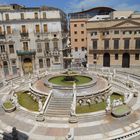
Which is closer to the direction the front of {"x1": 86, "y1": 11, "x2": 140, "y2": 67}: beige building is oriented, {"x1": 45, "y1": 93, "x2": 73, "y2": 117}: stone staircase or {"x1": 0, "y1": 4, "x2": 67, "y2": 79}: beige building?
the stone staircase

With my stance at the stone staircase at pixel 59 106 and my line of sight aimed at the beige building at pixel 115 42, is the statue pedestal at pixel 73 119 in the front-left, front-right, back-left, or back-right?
back-right

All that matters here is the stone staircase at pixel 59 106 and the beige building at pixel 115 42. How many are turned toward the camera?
2

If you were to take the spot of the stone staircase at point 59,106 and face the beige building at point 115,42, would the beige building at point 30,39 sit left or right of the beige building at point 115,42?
left

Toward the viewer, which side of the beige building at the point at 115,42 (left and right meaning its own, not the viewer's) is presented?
front

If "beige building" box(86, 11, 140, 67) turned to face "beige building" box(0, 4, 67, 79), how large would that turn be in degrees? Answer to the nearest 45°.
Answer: approximately 90° to its right

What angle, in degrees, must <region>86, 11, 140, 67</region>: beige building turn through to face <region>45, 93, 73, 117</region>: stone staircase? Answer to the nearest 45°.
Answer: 0° — it already faces it

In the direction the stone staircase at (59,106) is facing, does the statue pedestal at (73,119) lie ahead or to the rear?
ahead

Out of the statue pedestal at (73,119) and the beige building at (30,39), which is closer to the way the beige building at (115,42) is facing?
the statue pedestal

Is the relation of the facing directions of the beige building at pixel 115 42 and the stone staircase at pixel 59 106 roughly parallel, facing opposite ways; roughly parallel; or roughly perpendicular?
roughly parallel

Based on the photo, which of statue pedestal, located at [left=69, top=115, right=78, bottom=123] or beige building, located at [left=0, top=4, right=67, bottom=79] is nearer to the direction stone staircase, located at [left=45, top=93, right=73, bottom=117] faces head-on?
the statue pedestal

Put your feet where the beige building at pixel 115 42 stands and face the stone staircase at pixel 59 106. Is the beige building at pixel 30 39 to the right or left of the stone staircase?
right

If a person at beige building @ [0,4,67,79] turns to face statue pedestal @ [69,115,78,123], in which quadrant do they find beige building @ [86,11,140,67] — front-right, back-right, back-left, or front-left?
front-left

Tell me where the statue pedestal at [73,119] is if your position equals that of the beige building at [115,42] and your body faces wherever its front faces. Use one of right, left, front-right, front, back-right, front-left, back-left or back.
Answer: front

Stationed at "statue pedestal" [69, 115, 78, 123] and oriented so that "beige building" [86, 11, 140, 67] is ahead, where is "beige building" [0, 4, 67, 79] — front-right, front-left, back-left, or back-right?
front-left

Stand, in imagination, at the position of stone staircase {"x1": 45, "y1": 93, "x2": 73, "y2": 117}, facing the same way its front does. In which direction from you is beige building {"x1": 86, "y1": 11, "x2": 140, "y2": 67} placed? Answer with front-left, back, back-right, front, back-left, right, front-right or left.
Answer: back-left

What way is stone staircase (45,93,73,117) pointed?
toward the camera
